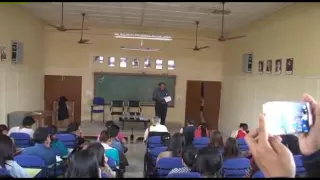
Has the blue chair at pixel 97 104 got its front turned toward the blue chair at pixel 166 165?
yes

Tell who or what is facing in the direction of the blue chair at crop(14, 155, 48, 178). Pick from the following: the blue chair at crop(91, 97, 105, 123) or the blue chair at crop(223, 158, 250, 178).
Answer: the blue chair at crop(91, 97, 105, 123)

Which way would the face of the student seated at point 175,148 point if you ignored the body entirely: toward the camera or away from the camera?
away from the camera

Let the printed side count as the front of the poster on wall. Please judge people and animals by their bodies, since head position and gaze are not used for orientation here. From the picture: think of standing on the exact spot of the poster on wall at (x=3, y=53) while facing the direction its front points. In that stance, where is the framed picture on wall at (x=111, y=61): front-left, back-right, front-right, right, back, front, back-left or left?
left

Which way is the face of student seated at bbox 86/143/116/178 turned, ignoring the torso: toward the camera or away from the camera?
away from the camera

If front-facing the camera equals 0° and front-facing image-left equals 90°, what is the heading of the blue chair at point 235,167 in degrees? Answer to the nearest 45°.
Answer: approximately 180°

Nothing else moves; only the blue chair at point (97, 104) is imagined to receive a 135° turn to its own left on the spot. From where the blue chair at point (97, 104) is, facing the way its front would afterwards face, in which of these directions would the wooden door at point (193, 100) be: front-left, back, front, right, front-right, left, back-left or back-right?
front-right

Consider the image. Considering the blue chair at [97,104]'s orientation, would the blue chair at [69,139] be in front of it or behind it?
in front

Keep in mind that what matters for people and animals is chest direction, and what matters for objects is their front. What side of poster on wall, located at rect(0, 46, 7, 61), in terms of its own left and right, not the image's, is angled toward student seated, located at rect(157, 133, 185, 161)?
front

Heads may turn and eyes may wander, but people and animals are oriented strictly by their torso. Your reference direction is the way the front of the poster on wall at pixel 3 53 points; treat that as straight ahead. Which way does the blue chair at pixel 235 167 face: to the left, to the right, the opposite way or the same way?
to the left

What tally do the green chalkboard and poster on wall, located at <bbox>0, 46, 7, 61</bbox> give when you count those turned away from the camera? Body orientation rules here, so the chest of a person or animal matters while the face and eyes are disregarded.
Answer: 0

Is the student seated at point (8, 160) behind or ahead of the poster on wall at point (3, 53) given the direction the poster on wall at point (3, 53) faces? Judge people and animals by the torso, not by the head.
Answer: ahead

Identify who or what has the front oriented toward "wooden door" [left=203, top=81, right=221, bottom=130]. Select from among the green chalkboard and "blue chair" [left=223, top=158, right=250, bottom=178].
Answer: the blue chair

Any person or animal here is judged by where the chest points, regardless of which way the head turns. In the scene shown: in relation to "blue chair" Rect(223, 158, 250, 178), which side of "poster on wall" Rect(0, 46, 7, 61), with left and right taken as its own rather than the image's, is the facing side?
front

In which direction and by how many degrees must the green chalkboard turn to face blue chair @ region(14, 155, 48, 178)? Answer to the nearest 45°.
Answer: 0° — it already faces it

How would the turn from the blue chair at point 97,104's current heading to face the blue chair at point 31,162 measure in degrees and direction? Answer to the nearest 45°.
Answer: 0° — it already faces it
